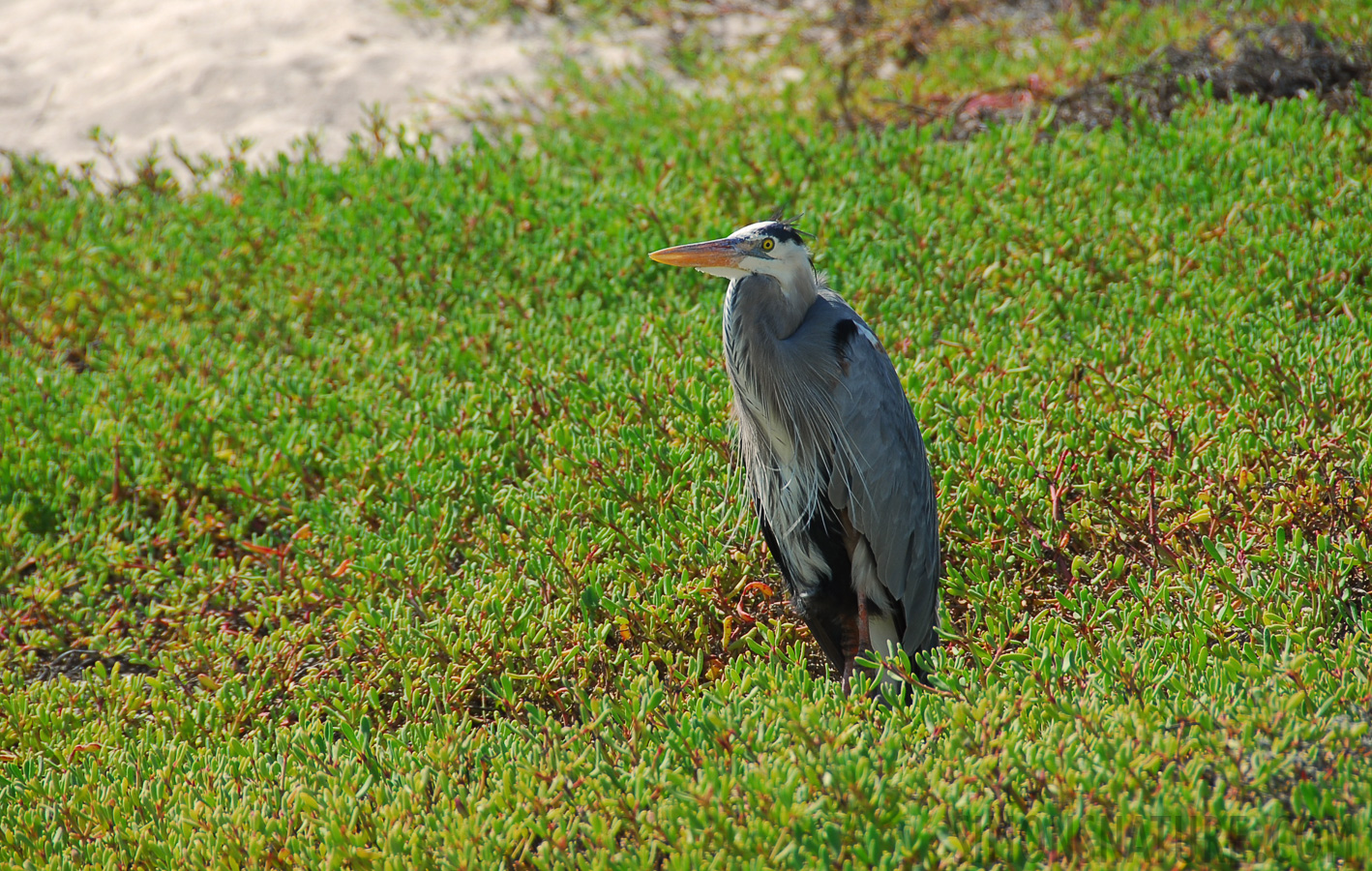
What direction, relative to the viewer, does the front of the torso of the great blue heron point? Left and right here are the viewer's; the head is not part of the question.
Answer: facing the viewer and to the left of the viewer
